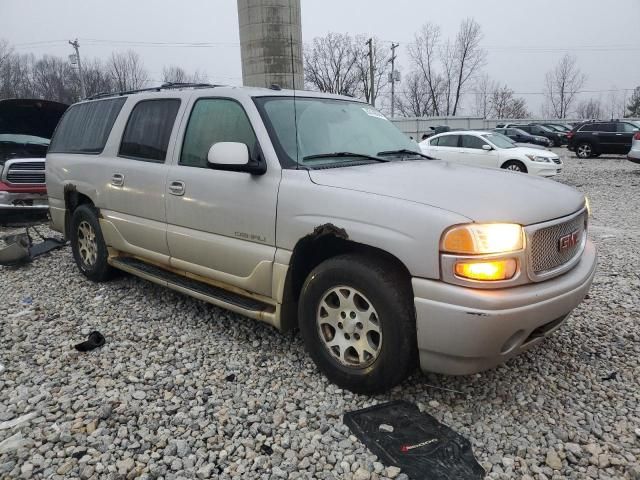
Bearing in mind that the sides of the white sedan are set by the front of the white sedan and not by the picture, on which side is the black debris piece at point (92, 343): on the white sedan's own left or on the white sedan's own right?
on the white sedan's own right

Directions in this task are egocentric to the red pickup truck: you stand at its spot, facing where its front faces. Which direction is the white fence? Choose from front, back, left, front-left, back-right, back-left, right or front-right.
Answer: back-left

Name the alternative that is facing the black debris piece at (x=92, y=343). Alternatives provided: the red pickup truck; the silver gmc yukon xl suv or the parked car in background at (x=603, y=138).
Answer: the red pickup truck

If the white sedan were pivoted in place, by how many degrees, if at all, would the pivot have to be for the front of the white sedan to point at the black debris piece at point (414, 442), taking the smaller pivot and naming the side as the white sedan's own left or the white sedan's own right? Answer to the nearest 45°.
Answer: approximately 45° to the white sedan's own right

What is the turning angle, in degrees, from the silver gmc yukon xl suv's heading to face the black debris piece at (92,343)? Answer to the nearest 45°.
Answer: approximately 135° to its right

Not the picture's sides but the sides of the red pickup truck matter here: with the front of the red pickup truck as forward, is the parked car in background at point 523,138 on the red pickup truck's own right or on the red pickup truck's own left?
on the red pickup truck's own left

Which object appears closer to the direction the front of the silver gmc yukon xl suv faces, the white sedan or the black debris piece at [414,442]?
the black debris piece

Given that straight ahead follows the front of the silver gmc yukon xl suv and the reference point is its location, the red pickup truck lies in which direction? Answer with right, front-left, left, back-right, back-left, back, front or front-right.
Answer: back
